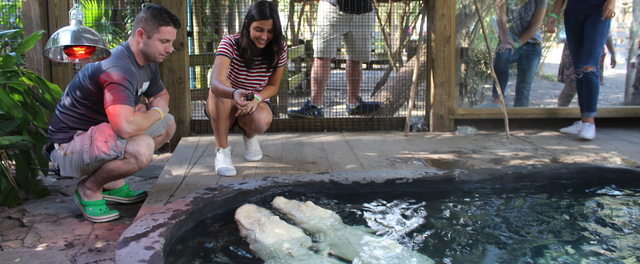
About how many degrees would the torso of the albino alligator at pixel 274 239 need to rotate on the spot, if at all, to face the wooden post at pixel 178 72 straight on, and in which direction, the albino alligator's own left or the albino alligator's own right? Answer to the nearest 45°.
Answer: approximately 45° to the albino alligator's own right

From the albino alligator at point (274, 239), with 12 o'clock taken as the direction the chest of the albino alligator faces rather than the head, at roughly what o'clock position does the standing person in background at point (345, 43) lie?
The standing person in background is roughly at 2 o'clock from the albino alligator.

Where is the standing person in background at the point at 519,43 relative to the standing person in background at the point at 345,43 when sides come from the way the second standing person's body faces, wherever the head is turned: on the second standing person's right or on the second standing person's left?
on the second standing person's left

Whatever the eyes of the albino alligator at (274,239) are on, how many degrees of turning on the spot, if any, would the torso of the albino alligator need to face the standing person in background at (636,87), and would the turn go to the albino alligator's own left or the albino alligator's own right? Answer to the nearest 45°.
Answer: approximately 90° to the albino alligator's own right

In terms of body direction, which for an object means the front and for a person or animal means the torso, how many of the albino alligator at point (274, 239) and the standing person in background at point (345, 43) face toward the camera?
1

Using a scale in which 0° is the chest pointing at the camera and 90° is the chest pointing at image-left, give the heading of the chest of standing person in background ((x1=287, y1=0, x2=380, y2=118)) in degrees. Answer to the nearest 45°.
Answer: approximately 0°

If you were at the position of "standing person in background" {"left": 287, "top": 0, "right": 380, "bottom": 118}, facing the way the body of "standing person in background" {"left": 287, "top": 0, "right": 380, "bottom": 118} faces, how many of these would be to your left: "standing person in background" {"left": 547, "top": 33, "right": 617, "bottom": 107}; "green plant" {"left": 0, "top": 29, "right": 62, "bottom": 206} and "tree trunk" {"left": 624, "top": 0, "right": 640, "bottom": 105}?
2

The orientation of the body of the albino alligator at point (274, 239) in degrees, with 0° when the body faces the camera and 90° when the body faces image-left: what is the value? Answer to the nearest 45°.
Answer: approximately 135°

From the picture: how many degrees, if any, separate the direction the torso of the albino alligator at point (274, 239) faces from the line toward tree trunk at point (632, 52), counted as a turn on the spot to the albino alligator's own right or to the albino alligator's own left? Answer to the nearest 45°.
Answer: approximately 90° to the albino alligator's own right

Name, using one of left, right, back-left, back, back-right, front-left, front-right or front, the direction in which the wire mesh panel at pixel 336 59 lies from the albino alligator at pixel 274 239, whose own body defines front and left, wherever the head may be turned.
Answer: front-right
